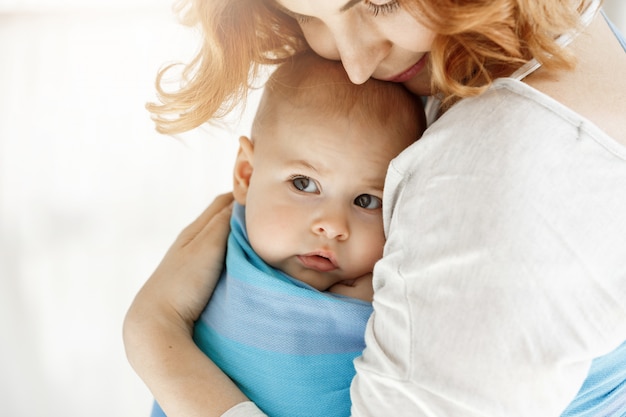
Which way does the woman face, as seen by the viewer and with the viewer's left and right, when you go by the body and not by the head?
facing the viewer and to the left of the viewer

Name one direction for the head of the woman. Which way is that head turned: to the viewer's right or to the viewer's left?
to the viewer's left
